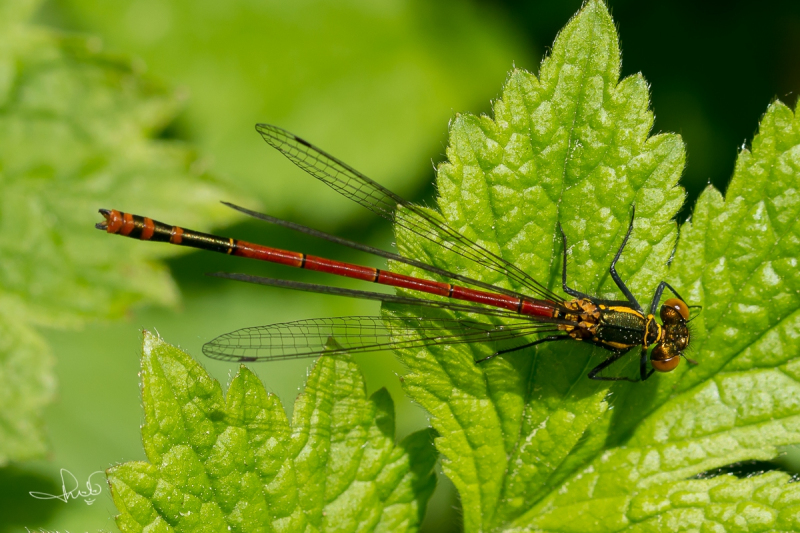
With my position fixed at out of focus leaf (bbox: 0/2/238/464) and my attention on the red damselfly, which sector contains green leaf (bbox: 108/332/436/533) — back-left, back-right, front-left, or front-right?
front-right

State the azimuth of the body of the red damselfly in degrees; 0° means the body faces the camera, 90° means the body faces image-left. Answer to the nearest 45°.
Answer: approximately 270°

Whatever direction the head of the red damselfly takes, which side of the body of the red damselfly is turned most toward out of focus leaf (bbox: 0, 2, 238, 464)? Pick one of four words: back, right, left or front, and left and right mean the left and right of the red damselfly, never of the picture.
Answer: back

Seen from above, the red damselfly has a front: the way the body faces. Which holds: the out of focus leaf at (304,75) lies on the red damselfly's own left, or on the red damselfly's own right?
on the red damselfly's own left

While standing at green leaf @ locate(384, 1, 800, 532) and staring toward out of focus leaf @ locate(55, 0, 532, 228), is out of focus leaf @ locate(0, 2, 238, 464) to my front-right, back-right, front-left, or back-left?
front-left
